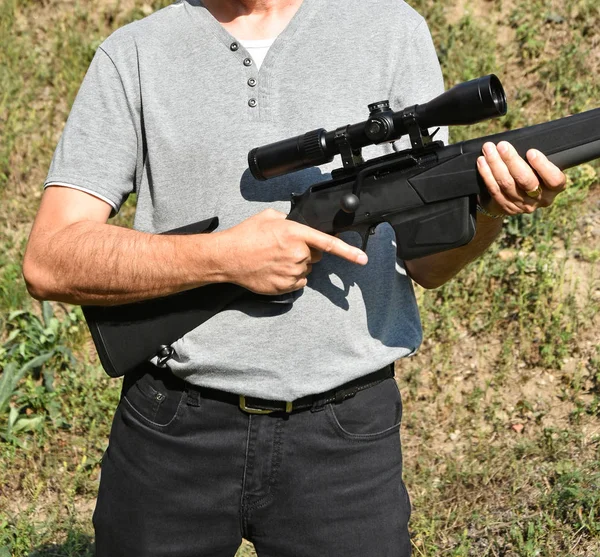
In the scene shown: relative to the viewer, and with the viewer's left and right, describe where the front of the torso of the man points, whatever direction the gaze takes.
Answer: facing the viewer
